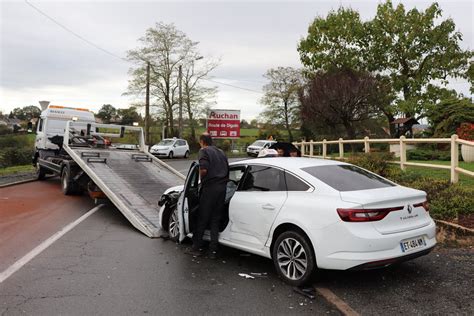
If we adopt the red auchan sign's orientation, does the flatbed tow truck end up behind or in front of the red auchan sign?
in front

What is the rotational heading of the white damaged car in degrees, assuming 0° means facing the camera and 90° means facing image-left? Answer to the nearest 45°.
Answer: approximately 135°

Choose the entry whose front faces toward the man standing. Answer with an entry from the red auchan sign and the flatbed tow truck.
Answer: the red auchan sign

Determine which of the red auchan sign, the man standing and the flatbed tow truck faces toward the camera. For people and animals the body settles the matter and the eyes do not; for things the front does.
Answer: the red auchan sign

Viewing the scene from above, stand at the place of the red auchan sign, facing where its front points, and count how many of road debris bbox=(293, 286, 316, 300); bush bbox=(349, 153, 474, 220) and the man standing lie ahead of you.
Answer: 3

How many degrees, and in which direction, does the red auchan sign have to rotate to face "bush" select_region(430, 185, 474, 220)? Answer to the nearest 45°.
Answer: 0° — it already faces it

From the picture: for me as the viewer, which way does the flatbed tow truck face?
facing away from the viewer and to the left of the viewer

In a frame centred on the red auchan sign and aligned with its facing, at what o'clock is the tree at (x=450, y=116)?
The tree is roughly at 11 o'clock from the red auchan sign.
